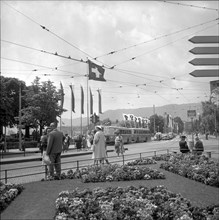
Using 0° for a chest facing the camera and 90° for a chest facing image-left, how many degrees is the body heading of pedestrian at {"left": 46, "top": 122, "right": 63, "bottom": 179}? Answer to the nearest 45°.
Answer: approximately 135°

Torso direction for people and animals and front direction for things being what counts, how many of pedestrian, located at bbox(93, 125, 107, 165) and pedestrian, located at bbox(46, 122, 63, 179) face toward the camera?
0

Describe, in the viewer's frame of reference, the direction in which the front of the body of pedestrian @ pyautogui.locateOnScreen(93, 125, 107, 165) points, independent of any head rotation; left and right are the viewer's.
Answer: facing away from the viewer and to the left of the viewer

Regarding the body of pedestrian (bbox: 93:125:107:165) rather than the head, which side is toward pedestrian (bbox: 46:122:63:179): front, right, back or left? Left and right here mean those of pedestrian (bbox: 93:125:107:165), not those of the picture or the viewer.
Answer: left

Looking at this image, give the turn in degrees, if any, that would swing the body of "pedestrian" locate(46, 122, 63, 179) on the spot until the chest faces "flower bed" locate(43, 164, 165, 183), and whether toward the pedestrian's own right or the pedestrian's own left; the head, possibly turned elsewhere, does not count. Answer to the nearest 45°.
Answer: approximately 135° to the pedestrian's own right

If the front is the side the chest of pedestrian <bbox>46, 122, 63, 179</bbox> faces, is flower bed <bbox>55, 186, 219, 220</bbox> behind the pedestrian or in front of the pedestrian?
behind

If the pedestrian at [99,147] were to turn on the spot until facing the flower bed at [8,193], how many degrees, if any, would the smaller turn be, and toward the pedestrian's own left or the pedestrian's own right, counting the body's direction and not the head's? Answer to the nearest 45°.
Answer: approximately 135° to the pedestrian's own left

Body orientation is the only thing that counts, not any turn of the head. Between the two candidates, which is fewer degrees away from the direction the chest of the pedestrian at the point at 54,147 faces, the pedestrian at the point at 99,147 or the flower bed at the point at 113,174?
the pedestrian

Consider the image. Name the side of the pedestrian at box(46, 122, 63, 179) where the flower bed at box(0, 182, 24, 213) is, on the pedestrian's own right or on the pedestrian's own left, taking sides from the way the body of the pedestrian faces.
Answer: on the pedestrian's own left

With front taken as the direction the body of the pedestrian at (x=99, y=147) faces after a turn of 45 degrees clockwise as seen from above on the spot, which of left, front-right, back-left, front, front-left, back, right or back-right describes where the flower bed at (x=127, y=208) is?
back
